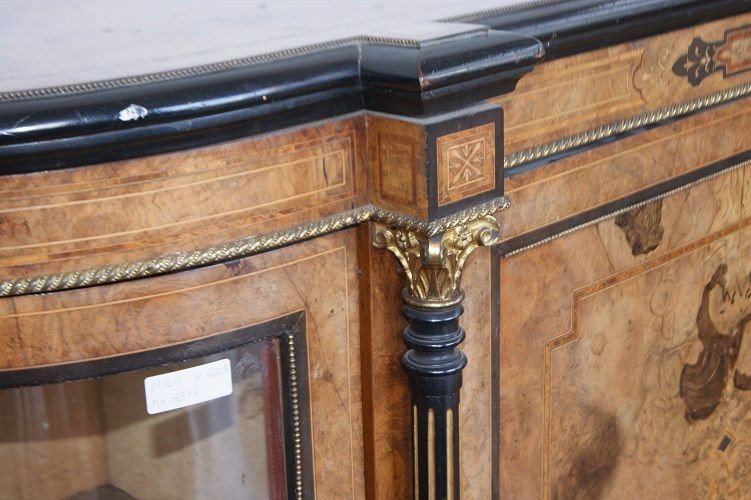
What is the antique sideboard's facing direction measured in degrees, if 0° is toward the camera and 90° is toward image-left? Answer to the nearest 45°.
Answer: approximately 315°
